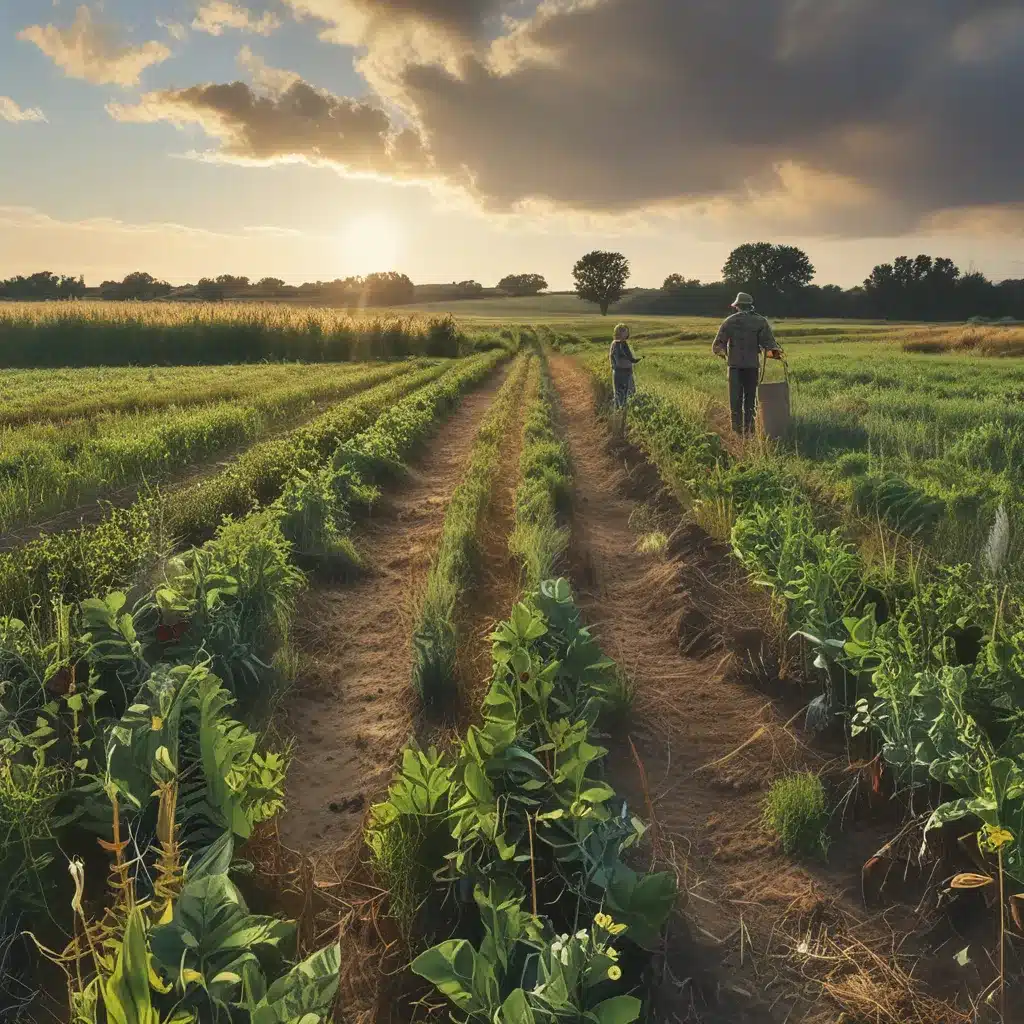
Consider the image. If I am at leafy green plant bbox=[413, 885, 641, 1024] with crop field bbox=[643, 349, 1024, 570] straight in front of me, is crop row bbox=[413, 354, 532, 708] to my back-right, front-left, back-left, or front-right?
front-left

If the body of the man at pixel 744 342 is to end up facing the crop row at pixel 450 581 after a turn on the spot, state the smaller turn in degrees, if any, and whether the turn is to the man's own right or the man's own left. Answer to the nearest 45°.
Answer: approximately 180°

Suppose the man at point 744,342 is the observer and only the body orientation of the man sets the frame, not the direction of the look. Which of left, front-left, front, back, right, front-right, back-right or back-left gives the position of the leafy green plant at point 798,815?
back

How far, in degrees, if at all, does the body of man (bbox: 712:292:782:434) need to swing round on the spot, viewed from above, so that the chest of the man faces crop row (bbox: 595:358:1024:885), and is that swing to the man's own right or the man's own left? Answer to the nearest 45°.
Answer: approximately 180°

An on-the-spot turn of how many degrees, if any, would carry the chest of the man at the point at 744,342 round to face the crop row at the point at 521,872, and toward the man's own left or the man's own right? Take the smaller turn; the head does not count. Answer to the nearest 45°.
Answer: approximately 180°

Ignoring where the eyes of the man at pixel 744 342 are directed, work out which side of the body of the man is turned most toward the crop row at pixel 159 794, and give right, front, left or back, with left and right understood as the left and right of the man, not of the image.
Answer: back

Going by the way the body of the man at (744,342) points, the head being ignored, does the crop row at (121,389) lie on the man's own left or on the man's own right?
on the man's own left

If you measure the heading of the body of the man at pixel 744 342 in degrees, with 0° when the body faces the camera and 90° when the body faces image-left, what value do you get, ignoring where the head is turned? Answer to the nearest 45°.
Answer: approximately 180°

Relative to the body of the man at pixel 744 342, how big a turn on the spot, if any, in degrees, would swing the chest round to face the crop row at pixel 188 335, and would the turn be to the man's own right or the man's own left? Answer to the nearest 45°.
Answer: approximately 45° to the man's own left

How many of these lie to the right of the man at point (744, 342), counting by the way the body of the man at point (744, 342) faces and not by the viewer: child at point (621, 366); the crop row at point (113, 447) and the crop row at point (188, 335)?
0

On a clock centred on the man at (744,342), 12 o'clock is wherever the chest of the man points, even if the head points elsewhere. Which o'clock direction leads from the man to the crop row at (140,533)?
The crop row is roughly at 7 o'clock from the man.

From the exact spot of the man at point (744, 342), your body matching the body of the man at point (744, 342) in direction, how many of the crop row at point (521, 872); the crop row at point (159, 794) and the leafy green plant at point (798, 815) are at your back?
3

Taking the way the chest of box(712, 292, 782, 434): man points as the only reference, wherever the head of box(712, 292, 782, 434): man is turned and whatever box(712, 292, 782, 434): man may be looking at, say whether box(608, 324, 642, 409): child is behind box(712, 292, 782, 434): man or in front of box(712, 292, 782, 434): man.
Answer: in front

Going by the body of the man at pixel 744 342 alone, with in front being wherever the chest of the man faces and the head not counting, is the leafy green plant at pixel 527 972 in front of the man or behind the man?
behind
